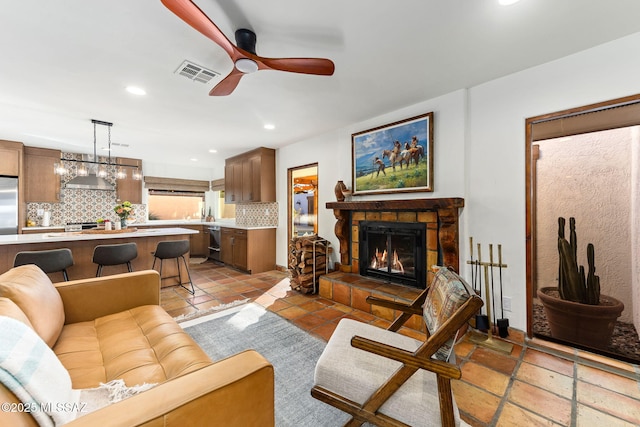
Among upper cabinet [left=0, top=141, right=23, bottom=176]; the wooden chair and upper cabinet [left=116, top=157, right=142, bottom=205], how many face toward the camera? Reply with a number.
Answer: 2

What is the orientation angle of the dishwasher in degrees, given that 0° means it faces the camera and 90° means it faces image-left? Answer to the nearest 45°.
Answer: approximately 45°

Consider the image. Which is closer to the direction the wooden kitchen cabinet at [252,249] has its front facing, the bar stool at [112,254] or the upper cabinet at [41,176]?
the bar stool

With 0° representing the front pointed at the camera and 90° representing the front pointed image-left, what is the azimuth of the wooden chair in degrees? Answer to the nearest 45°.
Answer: approximately 90°

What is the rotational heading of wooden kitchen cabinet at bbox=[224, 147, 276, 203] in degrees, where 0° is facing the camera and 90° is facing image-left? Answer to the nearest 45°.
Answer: approximately 45°

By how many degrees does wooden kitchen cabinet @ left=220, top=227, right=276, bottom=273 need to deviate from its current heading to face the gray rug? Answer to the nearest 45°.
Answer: approximately 45° to its left

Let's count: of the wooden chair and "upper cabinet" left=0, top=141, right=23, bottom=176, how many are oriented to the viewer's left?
1

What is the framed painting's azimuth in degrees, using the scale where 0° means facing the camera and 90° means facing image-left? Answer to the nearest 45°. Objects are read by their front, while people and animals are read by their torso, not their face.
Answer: approximately 45°
